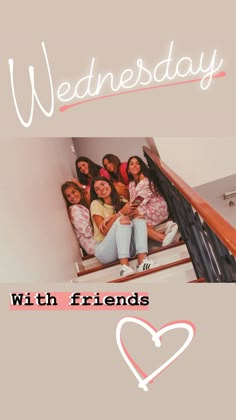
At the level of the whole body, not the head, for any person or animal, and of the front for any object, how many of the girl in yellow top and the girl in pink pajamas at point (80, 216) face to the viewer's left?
0

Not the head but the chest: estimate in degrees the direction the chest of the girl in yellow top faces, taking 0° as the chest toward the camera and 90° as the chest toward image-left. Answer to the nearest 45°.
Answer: approximately 315°

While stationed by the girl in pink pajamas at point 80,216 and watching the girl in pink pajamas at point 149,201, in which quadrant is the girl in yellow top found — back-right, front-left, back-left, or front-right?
front-right

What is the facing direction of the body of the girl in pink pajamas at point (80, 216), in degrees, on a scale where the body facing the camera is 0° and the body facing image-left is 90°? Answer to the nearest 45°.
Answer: approximately 315°

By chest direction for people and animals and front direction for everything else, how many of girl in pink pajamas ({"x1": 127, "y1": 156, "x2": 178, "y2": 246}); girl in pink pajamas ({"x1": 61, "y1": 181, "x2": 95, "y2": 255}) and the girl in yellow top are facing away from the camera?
0

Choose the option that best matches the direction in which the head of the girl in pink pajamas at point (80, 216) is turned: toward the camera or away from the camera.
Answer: toward the camera

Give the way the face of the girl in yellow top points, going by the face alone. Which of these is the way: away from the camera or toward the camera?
toward the camera

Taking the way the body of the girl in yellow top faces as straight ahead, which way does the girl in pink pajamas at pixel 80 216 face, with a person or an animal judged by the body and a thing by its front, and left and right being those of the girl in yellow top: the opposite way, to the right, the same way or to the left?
the same way

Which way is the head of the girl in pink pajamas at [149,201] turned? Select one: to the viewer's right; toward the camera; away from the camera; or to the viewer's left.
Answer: toward the camera

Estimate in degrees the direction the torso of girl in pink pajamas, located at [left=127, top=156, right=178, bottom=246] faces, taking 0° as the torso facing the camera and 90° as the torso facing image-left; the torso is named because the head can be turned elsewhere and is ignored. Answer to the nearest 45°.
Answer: approximately 45°
